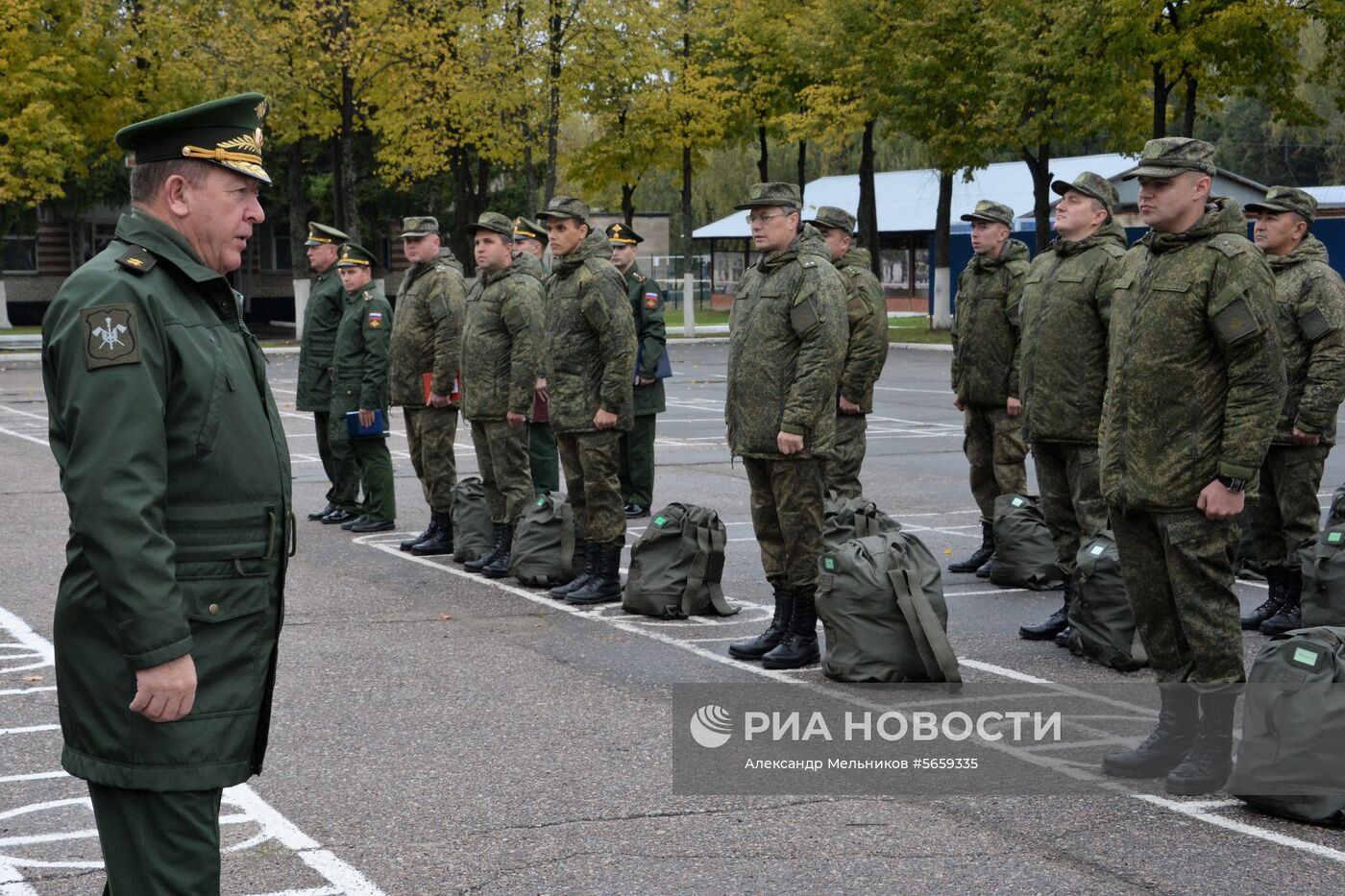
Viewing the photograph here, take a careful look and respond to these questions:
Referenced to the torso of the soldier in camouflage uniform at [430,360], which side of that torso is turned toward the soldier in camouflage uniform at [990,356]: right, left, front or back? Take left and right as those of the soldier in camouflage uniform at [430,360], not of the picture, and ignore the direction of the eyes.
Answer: left

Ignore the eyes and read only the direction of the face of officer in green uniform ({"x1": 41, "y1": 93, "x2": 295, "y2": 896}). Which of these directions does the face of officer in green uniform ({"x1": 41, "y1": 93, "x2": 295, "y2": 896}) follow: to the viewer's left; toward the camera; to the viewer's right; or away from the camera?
to the viewer's right

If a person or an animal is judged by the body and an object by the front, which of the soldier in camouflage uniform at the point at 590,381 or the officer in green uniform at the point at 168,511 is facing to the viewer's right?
the officer in green uniform

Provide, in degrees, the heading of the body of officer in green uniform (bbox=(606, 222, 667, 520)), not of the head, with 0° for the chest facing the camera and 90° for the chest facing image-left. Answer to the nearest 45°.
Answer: approximately 45°

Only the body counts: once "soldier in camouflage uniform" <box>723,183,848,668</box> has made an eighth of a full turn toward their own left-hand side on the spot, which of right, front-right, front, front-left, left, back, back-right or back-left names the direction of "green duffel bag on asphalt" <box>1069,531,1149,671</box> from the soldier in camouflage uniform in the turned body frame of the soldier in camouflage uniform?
left

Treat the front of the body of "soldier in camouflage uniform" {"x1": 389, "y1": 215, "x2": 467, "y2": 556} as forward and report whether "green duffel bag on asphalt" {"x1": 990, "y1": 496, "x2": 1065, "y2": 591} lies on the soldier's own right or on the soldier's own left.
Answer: on the soldier's own left

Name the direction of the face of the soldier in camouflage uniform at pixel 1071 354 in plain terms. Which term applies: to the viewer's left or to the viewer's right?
to the viewer's left

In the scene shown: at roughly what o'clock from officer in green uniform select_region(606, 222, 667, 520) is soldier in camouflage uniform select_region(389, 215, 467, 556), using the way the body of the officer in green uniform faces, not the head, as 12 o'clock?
The soldier in camouflage uniform is roughly at 12 o'clock from the officer in green uniform.
